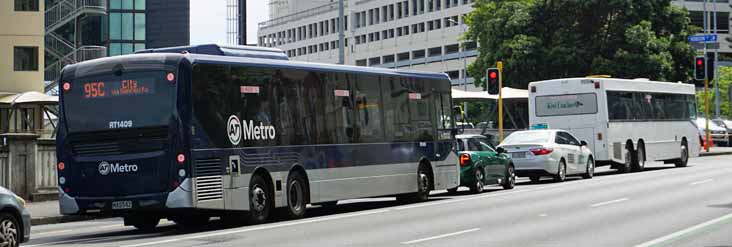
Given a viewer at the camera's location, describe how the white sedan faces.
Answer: facing away from the viewer and to the right of the viewer

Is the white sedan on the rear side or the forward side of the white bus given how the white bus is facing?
on the rear side

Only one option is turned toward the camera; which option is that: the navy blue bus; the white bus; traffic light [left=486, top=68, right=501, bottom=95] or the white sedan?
the traffic light

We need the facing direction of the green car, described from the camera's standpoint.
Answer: facing away from the viewer and to the right of the viewer

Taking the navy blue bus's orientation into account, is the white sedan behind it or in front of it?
in front

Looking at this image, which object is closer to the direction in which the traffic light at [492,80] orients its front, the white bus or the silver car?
the silver car

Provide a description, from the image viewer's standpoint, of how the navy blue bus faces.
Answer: facing away from the viewer and to the right of the viewer

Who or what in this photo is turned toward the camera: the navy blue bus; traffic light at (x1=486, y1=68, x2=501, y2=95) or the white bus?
the traffic light

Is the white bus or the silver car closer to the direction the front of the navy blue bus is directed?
the white bus

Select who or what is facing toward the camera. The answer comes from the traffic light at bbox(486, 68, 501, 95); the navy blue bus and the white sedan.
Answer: the traffic light

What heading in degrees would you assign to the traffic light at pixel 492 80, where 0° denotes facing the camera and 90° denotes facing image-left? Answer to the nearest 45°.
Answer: approximately 0°

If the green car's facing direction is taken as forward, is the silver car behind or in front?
behind

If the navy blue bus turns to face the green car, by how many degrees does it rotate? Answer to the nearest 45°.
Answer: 0° — it already faces it
